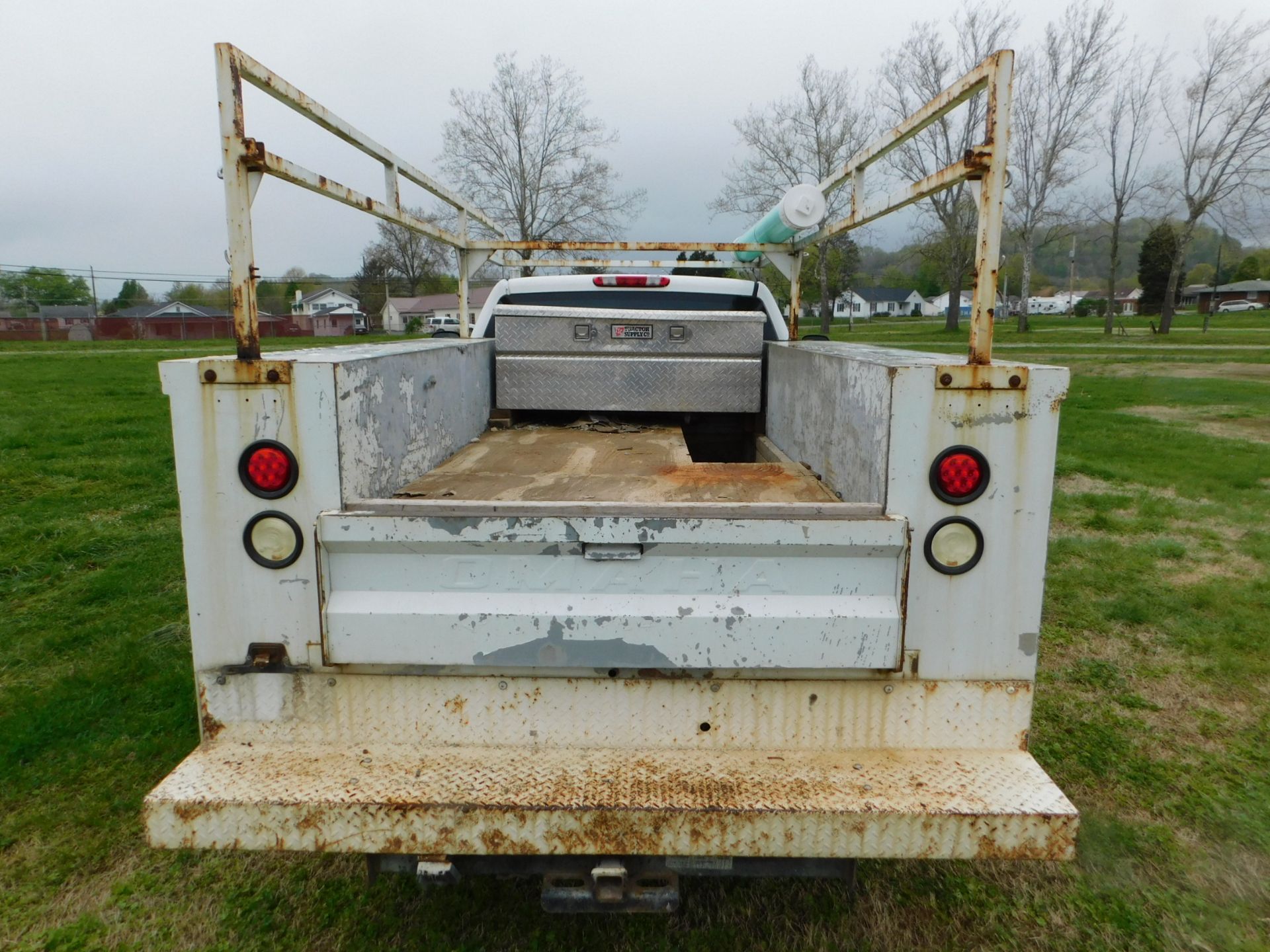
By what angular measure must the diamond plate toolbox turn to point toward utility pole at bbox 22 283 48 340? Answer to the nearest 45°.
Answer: approximately 135° to its right

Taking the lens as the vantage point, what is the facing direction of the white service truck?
facing away from the viewer

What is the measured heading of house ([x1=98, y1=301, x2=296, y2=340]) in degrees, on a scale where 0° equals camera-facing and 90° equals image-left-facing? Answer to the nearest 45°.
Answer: approximately 0°

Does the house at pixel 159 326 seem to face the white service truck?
yes

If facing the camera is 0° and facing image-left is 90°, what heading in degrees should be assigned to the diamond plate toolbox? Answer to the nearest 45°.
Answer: approximately 0°

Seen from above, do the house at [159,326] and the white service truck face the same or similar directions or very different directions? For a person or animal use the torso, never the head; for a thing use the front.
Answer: very different directions
